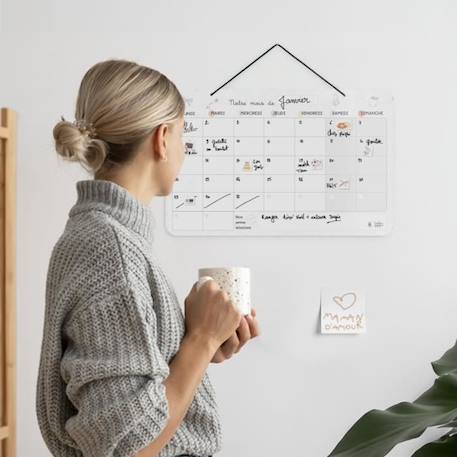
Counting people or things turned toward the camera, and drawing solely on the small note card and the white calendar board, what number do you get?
2

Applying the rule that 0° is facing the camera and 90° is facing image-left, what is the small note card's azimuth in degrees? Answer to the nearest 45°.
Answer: approximately 0°

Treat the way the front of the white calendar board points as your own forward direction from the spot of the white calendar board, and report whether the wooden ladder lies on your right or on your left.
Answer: on your right

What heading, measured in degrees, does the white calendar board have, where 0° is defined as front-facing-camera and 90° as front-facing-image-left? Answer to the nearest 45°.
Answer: approximately 0°

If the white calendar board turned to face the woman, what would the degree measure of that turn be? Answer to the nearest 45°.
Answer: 0° — it already faces them

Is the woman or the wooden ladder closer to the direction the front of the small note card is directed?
the woman

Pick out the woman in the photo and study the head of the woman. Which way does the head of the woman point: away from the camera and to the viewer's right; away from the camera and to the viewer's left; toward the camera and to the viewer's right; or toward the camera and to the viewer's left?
away from the camera and to the viewer's right
